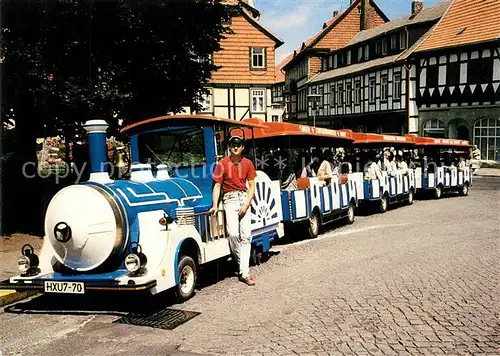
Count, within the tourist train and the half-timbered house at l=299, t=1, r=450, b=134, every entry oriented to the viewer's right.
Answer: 0

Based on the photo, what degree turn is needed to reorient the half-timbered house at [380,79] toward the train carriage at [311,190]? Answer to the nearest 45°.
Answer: approximately 45° to its left

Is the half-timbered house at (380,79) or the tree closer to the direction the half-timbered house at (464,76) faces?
the tree

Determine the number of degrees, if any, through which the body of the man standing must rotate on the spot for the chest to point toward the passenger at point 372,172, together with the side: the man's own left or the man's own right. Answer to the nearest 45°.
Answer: approximately 135° to the man's own left

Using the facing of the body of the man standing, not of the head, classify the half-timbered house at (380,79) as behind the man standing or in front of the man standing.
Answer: behind

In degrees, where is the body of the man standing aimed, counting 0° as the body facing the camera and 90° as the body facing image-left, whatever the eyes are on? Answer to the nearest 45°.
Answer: approximately 0°

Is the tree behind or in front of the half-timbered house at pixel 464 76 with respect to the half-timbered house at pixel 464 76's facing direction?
in front

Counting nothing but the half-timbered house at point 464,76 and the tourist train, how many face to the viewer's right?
0
